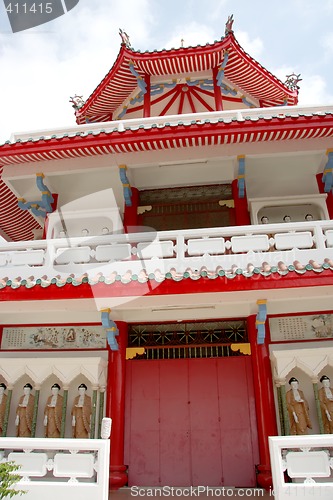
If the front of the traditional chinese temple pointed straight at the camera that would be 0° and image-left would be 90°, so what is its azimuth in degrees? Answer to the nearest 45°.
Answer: approximately 0°

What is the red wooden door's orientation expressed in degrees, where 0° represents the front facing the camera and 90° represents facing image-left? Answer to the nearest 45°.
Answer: approximately 0°
